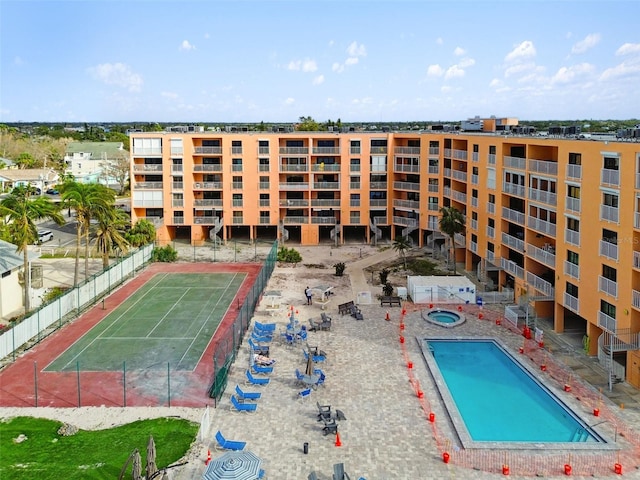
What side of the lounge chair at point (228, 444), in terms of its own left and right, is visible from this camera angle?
right

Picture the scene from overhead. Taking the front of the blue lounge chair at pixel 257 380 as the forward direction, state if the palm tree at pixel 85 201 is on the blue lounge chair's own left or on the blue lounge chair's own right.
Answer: on the blue lounge chair's own left

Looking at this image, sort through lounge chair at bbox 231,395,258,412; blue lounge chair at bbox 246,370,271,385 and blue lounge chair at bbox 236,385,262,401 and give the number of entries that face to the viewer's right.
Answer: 3

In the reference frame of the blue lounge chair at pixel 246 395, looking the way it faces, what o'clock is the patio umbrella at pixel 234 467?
The patio umbrella is roughly at 3 o'clock from the blue lounge chair.

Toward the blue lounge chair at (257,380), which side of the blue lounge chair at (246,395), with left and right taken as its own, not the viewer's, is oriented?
left

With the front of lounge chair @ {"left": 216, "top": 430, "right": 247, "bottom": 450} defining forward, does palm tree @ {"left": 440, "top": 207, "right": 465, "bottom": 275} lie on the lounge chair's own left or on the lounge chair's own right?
on the lounge chair's own left

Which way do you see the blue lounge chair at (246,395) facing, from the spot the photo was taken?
facing to the right of the viewer

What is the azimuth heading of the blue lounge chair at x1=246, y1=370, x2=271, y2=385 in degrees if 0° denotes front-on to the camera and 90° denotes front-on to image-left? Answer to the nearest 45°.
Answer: approximately 270°

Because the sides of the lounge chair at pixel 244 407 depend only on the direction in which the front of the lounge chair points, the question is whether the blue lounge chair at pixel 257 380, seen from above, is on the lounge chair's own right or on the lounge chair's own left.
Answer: on the lounge chair's own left

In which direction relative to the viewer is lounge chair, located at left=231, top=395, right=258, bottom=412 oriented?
to the viewer's right

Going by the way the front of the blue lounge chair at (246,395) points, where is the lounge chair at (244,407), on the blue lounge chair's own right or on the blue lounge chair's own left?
on the blue lounge chair's own right
